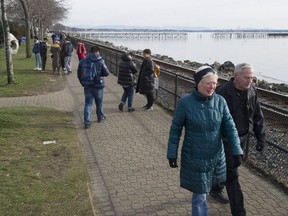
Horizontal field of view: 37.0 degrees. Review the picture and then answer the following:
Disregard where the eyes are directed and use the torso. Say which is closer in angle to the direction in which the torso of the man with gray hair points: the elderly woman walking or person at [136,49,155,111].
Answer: the elderly woman walking

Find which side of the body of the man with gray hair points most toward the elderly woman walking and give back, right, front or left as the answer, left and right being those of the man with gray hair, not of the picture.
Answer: right

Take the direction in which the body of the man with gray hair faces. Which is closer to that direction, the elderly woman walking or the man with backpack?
the elderly woman walking

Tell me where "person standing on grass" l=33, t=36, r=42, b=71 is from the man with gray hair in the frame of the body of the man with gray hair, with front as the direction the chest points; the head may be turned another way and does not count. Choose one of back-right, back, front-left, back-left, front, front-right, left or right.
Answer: back

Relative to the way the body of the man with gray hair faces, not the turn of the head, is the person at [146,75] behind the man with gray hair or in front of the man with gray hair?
behind

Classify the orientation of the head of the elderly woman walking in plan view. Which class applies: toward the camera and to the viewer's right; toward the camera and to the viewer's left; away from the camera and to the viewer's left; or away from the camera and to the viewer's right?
toward the camera and to the viewer's right
